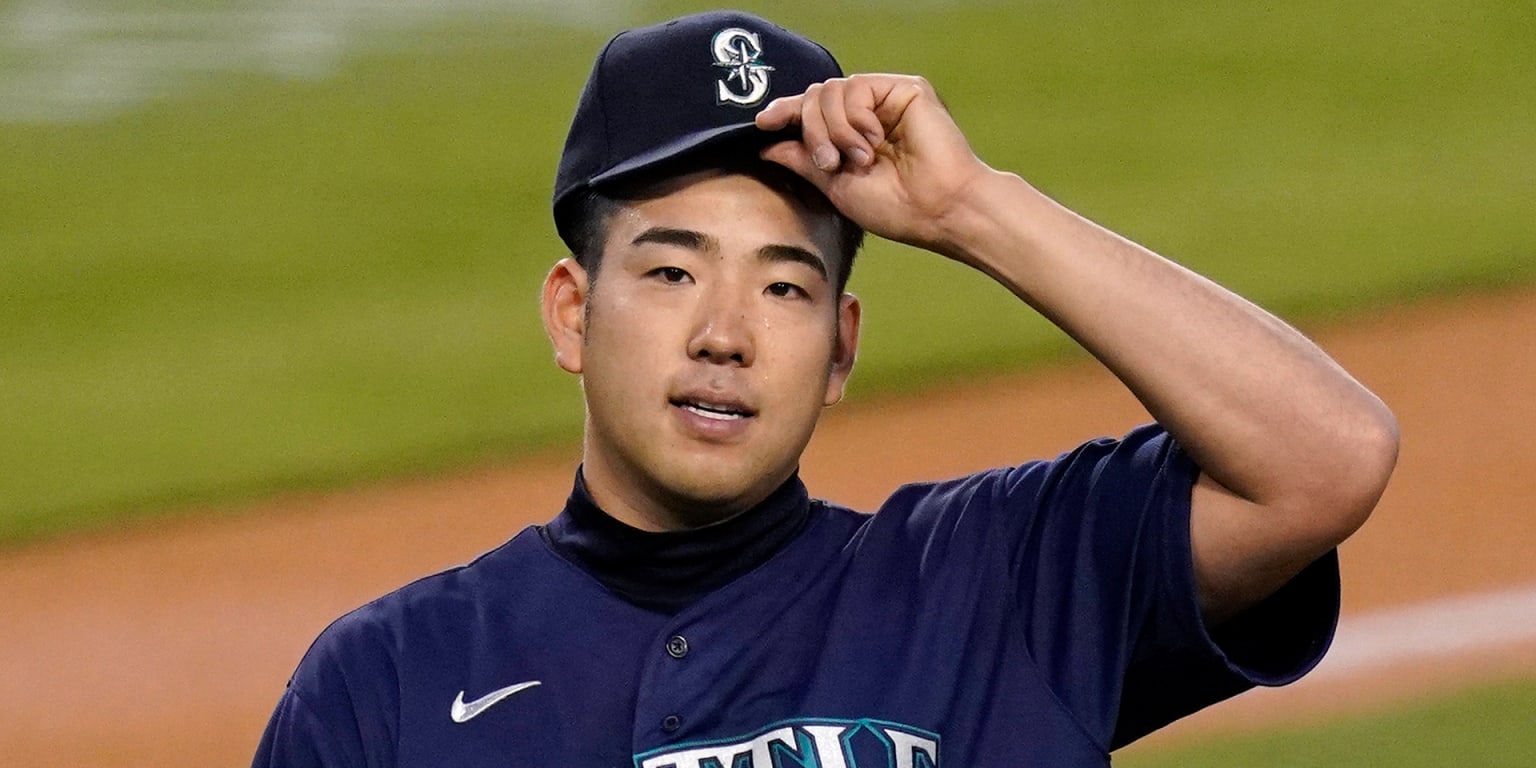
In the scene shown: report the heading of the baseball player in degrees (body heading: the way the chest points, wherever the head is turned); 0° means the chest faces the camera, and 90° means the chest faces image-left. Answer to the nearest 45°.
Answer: approximately 0°
